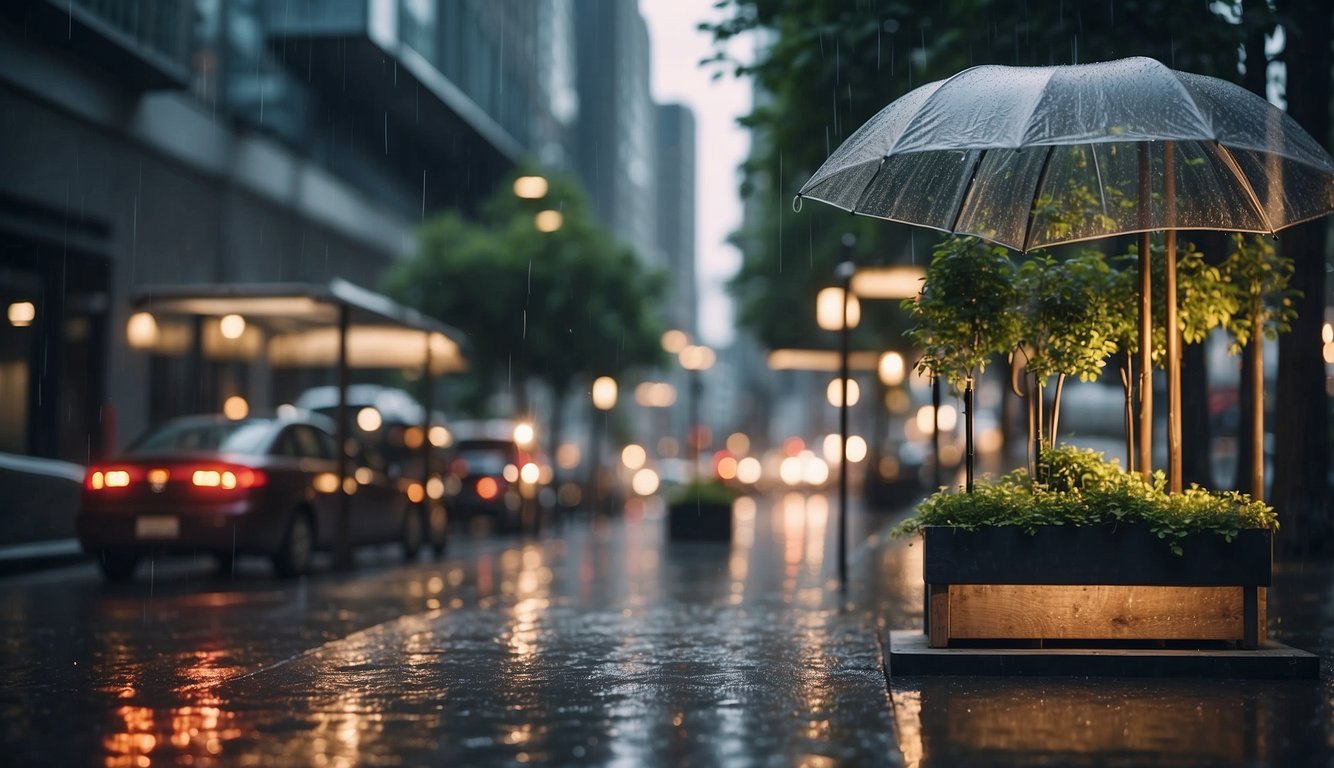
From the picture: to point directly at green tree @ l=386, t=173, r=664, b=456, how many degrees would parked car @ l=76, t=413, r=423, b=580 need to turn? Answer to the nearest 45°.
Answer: approximately 45° to its left

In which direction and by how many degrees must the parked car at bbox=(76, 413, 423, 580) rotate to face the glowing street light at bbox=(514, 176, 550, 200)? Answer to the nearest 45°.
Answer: approximately 45° to its left

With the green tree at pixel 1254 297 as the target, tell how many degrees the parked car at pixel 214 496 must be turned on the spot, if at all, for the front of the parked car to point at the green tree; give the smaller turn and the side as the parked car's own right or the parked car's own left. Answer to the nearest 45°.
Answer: approximately 90° to the parked car's own right

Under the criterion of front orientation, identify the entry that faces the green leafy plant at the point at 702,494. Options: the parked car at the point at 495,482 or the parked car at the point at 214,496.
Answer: the parked car at the point at 214,496

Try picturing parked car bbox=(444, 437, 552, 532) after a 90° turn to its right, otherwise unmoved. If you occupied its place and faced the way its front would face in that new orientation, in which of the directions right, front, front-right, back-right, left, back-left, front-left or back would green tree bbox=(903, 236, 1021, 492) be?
front-right

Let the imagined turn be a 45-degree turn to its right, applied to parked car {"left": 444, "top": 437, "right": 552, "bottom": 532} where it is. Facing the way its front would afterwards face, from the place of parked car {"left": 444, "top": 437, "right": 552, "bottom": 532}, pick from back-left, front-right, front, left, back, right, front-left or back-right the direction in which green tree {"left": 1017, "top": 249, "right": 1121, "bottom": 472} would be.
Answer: right

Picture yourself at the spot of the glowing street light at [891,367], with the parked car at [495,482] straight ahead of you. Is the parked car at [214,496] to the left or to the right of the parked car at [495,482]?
left

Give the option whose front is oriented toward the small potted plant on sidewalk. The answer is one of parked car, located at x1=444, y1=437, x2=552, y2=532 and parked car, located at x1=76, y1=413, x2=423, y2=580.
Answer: parked car, located at x1=76, y1=413, x2=423, y2=580

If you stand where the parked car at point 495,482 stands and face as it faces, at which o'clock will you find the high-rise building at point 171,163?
The high-rise building is roughly at 8 o'clock from the parked car.

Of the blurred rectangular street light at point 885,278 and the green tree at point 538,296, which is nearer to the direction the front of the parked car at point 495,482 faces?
the green tree

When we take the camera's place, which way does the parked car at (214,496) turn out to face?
facing away from the viewer and to the right of the viewer

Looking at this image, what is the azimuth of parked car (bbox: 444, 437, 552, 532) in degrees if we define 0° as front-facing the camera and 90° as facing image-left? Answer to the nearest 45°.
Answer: approximately 225°
